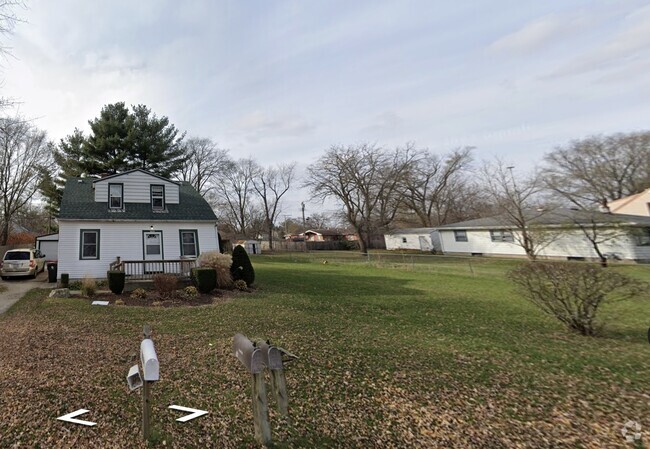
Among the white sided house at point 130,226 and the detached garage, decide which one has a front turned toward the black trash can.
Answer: the detached garage

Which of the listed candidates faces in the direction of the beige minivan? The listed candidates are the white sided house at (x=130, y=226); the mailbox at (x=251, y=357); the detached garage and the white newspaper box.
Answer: the detached garage

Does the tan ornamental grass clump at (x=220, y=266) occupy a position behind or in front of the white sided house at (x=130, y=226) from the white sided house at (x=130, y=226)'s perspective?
in front

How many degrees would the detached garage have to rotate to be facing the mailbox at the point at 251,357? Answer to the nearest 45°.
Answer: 0° — it already faces it

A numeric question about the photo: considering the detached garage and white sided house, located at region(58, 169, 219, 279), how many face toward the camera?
2

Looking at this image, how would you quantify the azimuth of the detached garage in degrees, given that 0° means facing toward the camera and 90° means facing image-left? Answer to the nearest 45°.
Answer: approximately 0°

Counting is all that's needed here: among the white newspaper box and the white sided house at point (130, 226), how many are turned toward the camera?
2

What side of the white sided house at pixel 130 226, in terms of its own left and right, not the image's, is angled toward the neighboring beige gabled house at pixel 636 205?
left

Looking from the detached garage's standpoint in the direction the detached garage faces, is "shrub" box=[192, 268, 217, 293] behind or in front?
in front

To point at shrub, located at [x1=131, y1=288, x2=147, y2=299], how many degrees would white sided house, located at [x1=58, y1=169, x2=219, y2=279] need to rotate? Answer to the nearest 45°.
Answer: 0° — it already faces it

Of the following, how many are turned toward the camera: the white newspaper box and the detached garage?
2
